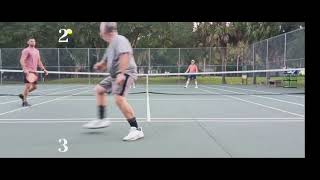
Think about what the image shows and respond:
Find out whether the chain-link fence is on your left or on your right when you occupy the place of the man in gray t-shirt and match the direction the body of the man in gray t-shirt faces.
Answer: on your right
